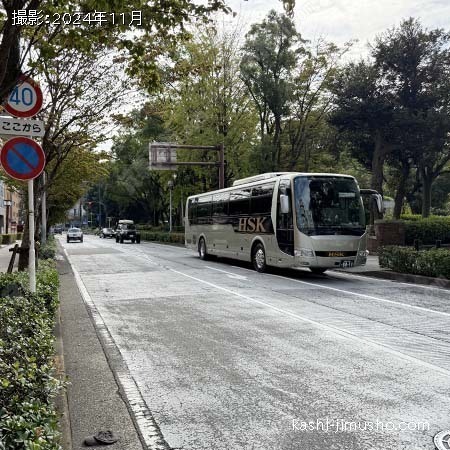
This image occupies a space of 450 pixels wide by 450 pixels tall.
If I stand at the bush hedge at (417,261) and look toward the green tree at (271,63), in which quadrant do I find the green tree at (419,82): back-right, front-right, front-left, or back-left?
front-right

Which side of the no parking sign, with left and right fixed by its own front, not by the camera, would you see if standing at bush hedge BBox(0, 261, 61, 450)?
front

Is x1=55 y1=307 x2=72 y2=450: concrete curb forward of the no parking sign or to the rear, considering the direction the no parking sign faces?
forward

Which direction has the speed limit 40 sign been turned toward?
toward the camera

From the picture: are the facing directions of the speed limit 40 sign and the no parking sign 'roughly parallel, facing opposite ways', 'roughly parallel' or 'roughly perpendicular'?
roughly parallel

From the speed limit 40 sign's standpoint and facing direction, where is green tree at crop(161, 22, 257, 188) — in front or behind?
behind

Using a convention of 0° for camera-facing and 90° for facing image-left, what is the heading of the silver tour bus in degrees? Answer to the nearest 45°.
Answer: approximately 315°

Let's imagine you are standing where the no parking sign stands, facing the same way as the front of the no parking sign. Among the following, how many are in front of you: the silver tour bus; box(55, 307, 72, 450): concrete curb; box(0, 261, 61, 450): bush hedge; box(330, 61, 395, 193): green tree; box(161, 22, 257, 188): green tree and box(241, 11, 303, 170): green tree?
2

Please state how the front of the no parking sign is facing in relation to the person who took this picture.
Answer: facing the viewer

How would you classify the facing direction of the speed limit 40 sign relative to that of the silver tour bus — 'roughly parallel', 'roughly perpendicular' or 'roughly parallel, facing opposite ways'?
roughly parallel

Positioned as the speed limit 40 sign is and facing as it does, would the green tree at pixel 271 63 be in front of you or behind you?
behind

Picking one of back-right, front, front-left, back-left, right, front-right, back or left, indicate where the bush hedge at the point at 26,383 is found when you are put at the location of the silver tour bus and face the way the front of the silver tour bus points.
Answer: front-right

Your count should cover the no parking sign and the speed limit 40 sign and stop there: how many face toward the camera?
2
